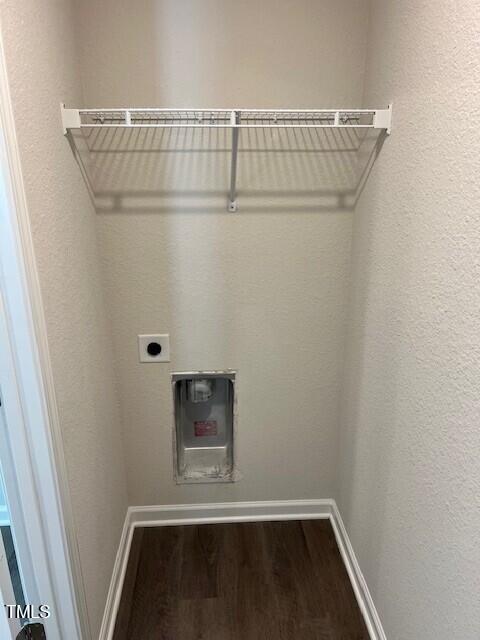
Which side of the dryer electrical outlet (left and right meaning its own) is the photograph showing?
front

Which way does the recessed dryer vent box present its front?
toward the camera

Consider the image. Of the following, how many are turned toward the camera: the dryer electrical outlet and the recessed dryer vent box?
2
